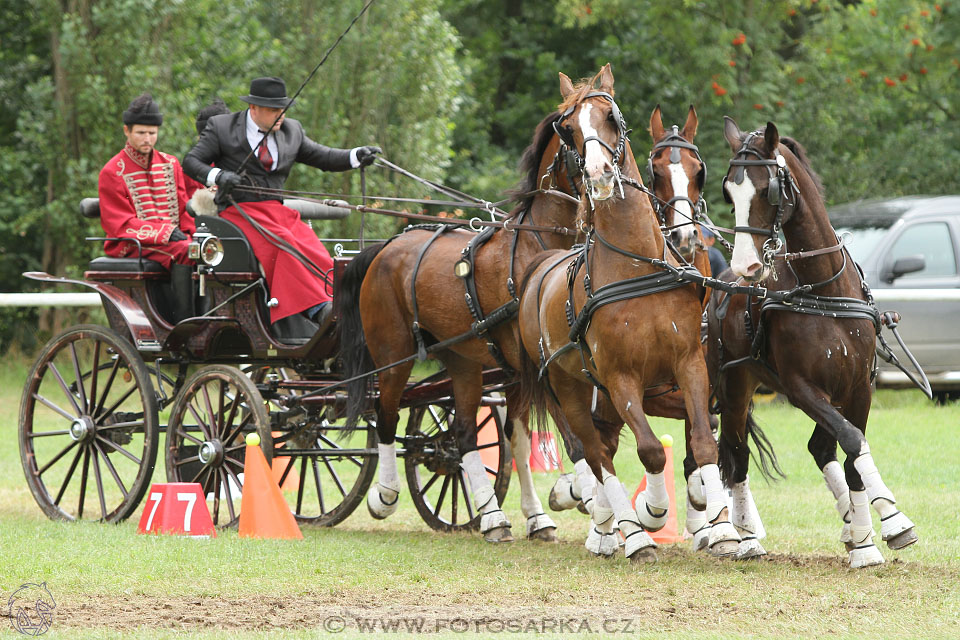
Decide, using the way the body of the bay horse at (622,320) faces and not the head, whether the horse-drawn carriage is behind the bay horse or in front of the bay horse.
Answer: behind

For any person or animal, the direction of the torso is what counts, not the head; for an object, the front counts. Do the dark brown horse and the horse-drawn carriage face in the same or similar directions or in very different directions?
same or similar directions

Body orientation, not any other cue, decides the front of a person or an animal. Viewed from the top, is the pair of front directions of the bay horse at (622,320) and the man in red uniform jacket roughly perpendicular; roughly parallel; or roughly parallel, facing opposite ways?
roughly parallel

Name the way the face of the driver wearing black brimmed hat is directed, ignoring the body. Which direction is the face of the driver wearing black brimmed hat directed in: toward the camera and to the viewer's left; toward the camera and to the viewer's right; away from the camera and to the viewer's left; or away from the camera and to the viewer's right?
toward the camera and to the viewer's right

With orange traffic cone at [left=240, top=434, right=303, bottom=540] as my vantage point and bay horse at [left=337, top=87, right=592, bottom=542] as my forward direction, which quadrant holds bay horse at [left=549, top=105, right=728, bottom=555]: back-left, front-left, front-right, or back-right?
front-right

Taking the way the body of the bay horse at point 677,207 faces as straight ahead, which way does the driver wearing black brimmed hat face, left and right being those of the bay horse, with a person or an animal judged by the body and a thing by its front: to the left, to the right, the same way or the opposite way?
the same way

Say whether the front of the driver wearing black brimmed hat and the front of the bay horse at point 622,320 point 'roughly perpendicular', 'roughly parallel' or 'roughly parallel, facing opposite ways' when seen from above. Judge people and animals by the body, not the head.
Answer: roughly parallel

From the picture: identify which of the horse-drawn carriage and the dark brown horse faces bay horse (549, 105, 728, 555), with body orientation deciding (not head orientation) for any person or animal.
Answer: the horse-drawn carriage

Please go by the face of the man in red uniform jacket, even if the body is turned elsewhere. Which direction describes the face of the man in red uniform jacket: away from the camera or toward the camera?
toward the camera

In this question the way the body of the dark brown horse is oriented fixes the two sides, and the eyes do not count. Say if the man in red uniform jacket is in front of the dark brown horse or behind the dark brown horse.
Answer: behind

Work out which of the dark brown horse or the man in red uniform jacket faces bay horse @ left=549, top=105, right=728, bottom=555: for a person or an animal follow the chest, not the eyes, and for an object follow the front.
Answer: the man in red uniform jacket

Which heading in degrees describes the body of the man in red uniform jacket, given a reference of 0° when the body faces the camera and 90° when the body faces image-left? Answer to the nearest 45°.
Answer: approximately 315°

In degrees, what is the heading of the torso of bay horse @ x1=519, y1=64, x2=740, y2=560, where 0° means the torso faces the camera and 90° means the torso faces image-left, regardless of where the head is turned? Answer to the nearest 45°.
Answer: approximately 315°

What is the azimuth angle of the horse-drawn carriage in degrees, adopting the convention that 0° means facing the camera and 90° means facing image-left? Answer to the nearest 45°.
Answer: approximately 315°

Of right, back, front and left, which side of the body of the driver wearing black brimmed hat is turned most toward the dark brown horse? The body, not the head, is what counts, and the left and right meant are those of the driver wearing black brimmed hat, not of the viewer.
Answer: front
